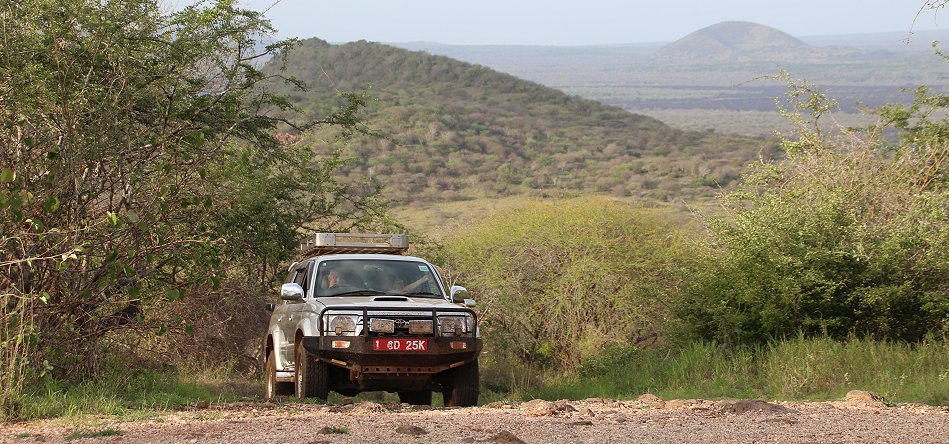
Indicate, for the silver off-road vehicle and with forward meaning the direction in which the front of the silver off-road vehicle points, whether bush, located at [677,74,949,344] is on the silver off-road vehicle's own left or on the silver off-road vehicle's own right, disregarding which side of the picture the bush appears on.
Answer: on the silver off-road vehicle's own left

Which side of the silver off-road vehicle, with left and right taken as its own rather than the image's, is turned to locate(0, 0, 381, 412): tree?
right

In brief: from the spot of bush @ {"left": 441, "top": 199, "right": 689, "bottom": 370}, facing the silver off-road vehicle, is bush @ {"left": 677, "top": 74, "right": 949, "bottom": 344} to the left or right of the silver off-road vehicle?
left

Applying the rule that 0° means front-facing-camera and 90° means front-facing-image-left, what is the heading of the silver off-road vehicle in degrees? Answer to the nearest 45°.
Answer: approximately 0°
